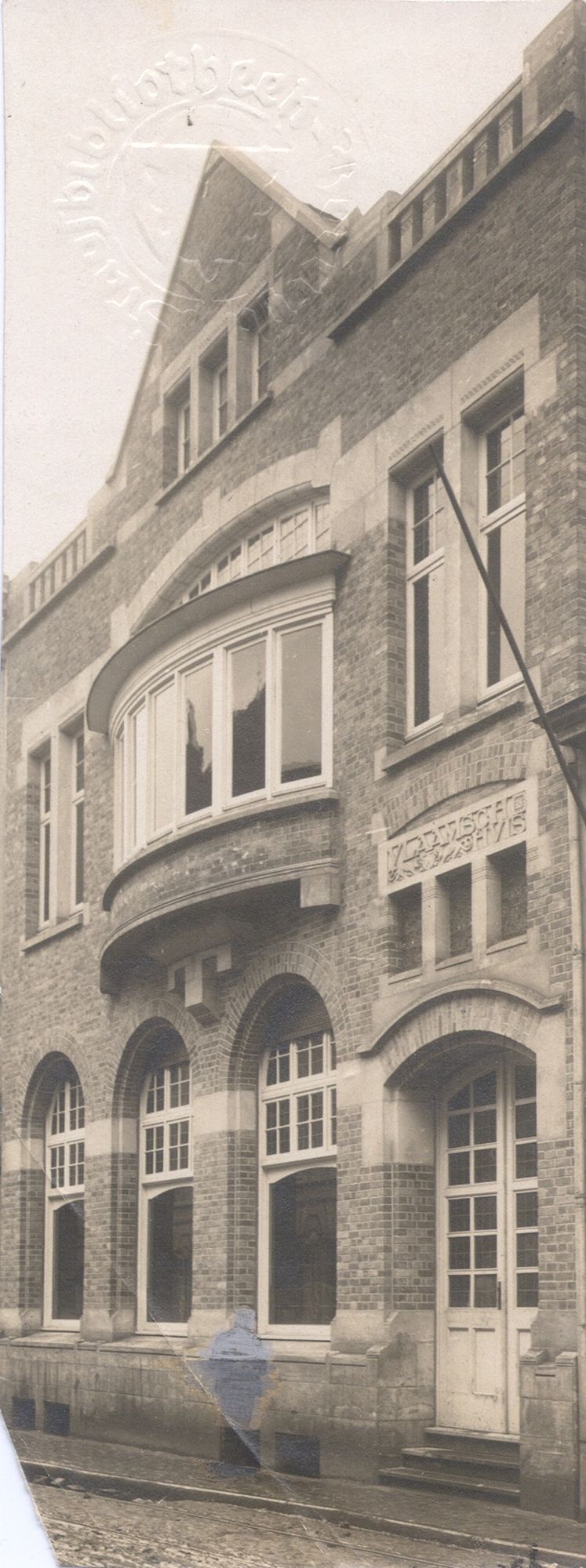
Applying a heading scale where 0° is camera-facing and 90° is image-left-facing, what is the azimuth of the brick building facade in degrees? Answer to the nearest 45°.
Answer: approximately 45°
